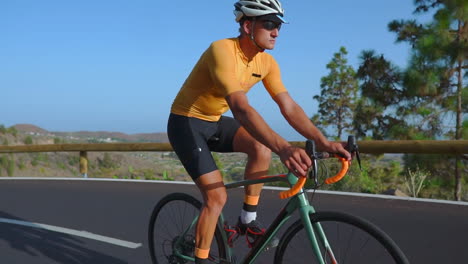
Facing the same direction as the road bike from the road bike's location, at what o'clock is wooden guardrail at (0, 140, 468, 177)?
The wooden guardrail is roughly at 8 o'clock from the road bike.

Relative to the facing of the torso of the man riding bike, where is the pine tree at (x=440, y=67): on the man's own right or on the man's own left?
on the man's own left

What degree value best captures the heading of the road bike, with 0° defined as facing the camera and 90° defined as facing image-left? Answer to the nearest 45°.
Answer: approximately 315°

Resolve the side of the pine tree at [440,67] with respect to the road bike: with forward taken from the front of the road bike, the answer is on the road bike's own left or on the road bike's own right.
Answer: on the road bike's own left

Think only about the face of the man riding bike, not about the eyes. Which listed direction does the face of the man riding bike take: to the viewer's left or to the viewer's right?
to the viewer's right

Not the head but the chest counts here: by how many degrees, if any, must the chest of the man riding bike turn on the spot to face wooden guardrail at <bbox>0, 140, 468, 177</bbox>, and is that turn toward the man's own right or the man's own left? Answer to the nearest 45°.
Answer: approximately 90° to the man's own left

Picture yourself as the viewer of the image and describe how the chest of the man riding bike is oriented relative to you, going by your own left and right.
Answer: facing the viewer and to the right of the viewer
